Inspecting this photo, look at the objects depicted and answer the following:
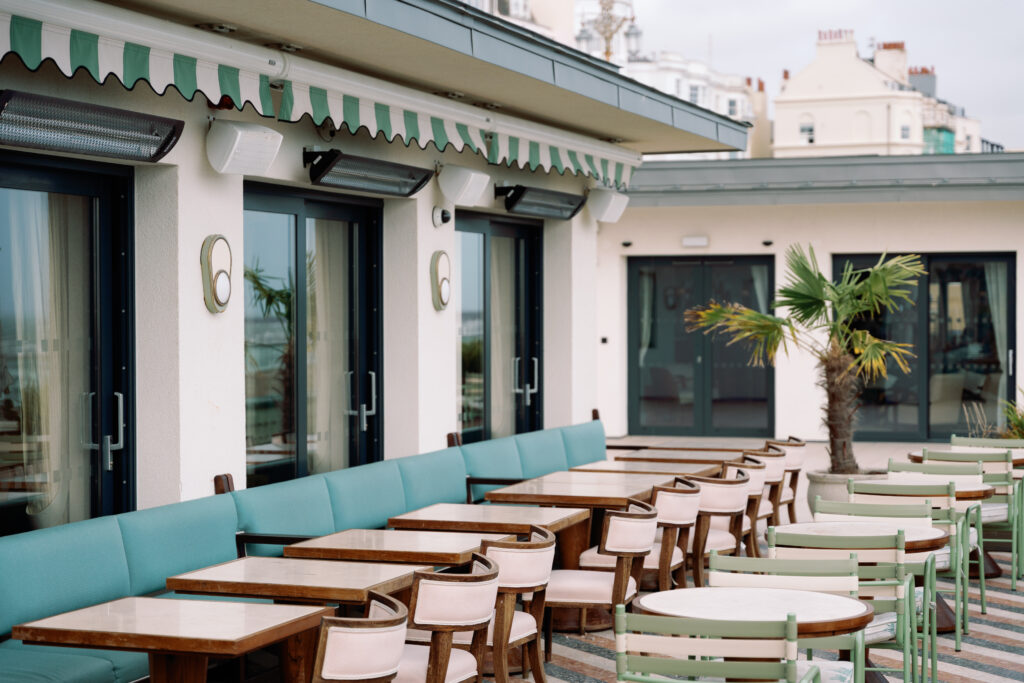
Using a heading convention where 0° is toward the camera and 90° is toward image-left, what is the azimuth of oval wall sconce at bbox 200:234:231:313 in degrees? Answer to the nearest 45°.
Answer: approximately 315°

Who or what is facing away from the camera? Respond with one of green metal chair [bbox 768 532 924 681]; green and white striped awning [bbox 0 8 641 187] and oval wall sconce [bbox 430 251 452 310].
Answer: the green metal chair

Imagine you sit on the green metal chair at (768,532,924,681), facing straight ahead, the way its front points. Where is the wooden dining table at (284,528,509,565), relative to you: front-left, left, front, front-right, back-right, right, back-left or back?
left

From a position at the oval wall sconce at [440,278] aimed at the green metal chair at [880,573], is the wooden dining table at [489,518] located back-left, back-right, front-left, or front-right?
front-right

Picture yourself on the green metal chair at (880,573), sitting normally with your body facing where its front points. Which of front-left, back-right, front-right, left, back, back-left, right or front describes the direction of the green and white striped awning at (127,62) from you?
left

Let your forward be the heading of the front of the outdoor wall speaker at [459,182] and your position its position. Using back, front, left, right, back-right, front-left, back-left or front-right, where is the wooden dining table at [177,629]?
front-right

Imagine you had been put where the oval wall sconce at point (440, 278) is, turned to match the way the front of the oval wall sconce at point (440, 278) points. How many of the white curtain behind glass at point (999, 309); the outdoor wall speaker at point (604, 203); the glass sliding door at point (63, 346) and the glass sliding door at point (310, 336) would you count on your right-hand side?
2

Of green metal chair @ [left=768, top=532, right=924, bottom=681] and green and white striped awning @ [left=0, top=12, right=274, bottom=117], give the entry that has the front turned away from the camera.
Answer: the green metal chair

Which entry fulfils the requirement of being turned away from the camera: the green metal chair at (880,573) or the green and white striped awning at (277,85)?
the green metal chair

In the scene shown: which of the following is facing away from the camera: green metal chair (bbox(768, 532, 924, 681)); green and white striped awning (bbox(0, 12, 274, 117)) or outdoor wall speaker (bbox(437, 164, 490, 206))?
the green metal chair

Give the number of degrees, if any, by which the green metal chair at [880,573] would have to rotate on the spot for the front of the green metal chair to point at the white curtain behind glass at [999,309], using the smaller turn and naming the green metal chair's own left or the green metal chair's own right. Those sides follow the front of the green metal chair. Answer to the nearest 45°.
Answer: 0° — it already faces it

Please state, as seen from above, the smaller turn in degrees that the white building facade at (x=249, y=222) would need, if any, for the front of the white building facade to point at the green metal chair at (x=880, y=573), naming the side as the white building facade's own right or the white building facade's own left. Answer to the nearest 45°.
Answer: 0° — it already faces it

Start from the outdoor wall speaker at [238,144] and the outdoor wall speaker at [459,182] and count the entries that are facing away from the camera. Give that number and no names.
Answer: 0

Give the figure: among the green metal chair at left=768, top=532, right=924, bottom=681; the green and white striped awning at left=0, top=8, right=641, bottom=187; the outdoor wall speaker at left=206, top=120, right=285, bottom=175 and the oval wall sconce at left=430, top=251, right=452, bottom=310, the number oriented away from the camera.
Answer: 1

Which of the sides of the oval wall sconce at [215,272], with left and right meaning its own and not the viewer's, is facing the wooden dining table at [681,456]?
left

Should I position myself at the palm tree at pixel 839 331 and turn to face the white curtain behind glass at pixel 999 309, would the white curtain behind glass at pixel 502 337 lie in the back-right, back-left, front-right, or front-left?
back-left

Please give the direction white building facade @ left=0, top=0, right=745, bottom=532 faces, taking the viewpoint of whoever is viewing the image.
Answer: facing the viewer and to the right of the viewer
